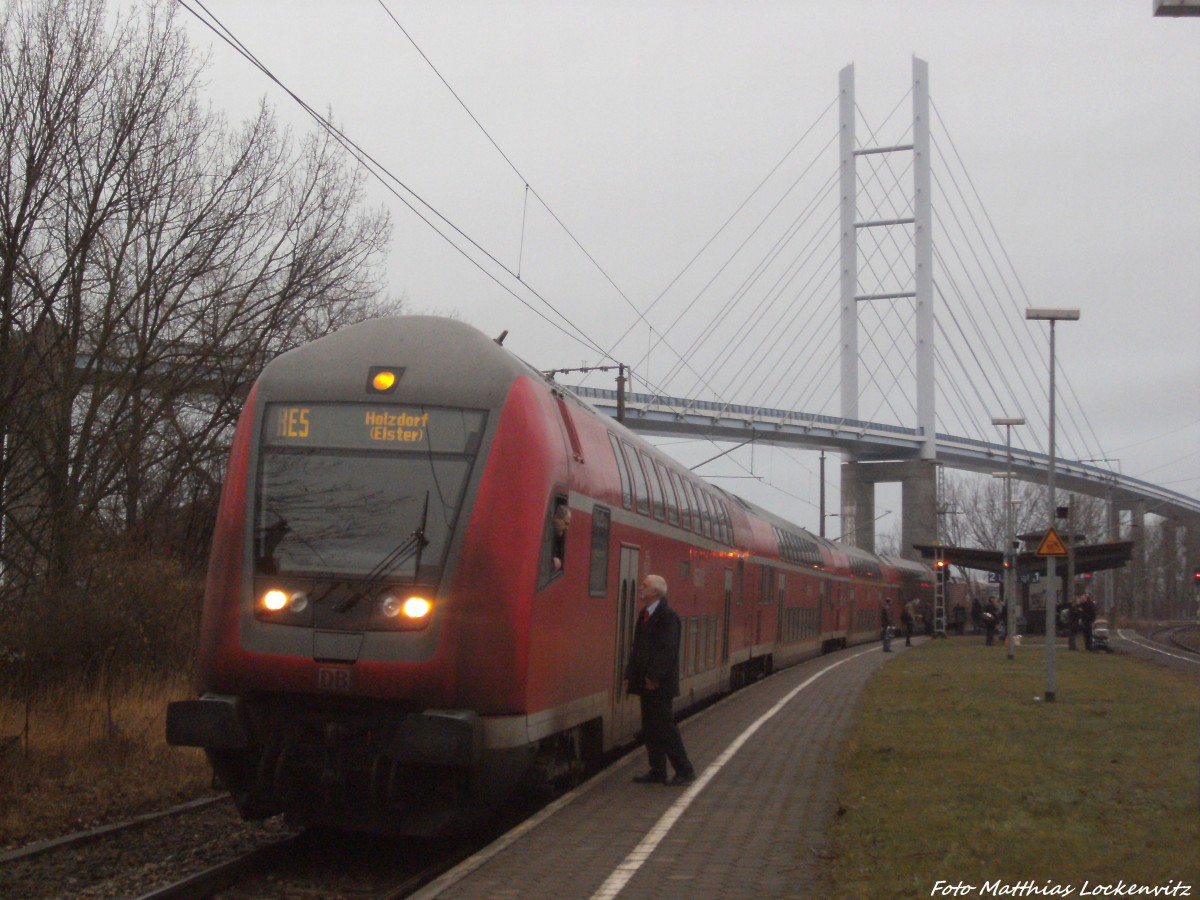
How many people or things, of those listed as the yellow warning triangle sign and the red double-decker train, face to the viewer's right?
0

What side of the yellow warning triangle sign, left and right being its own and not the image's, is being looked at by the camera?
front

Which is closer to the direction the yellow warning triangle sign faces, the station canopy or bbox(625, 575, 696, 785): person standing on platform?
the person standing on platform

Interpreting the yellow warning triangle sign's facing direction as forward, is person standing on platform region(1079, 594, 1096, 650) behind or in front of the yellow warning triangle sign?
behind

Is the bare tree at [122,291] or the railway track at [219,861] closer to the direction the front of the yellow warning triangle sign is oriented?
the railway track

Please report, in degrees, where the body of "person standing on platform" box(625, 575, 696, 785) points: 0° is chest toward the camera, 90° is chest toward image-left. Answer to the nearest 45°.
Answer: approximately 45°

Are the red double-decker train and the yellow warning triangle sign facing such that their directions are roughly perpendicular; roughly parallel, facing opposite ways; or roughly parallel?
roughly parallel

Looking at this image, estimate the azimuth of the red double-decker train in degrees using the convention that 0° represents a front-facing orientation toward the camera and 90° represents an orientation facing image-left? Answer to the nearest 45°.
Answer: approximately 45°

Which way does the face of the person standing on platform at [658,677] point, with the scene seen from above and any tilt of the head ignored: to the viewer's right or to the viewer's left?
to the viewer's left

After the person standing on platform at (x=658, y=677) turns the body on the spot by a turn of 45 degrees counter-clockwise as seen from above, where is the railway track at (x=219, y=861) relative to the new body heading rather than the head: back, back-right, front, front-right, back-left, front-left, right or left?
front-right

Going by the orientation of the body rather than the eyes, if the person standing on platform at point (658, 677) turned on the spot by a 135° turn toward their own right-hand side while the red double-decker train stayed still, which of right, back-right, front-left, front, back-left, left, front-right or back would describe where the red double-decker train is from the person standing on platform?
back-left

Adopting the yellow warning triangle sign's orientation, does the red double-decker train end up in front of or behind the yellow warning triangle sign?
in front

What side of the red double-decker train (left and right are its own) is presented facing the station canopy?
back

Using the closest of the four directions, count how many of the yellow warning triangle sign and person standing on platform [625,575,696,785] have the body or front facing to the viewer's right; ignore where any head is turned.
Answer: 0

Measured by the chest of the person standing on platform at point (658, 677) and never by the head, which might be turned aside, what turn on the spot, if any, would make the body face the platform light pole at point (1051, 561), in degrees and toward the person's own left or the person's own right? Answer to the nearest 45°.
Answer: approximately 180°
